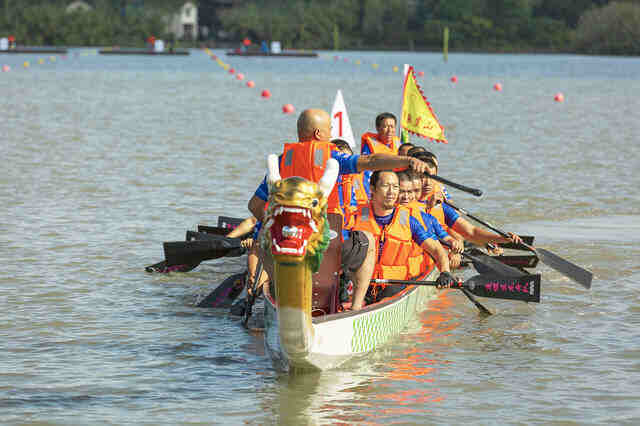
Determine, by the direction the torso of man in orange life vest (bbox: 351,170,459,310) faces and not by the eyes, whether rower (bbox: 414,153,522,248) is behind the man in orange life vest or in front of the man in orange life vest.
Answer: behind

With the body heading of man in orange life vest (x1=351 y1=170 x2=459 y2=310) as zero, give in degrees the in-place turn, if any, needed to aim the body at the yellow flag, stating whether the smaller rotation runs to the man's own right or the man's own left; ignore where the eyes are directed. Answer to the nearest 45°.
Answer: approximately 180°

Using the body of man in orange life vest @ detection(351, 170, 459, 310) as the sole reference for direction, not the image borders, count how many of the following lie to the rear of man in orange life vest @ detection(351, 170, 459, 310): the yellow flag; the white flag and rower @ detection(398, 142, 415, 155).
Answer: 3

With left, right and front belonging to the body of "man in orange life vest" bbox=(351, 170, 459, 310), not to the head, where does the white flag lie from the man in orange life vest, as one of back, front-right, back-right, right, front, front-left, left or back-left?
back

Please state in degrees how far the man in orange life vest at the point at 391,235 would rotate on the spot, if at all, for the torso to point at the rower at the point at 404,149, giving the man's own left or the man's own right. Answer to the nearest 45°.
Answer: approximately 180°

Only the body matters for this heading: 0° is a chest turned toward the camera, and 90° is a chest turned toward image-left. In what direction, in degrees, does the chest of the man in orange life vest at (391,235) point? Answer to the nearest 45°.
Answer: approximately 0°
